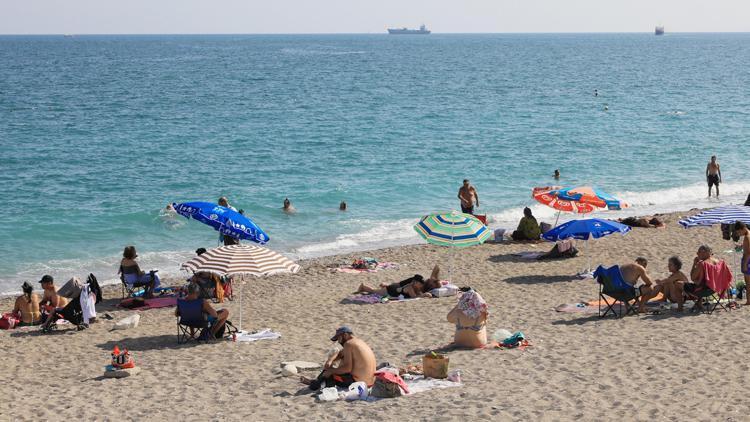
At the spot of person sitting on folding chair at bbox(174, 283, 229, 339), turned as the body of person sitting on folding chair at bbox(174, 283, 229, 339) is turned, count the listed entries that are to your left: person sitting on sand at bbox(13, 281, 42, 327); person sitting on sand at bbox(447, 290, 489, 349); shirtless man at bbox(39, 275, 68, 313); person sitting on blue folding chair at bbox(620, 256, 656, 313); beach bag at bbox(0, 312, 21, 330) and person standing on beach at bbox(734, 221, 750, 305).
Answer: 3

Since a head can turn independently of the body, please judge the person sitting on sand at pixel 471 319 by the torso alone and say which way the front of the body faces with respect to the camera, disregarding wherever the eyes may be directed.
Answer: away from the camera

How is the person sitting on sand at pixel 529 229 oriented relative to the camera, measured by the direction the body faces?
away from the camera

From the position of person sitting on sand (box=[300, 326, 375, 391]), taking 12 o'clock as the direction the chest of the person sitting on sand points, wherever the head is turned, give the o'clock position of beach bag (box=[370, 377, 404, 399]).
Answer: The beach bag is roughly at 7 o'clock from the person sitting on sand.

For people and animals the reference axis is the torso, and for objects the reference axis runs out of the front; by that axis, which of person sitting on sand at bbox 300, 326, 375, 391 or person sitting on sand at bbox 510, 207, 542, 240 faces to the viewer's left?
person sitting on sand at bbox 300, 326, 375, 391

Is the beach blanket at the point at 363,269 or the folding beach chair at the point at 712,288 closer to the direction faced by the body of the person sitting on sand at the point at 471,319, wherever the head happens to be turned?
the beach blanket

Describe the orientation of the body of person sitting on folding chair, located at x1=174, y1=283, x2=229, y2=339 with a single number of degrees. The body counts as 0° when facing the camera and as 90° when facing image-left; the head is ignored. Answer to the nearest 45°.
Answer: approximately 225°

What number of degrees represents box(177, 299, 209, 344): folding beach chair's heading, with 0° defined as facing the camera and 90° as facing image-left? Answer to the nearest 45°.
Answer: approximately 225°

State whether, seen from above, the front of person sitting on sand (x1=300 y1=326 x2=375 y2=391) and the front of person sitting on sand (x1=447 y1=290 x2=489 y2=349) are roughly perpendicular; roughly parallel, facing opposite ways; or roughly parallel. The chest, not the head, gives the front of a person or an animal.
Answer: roughly perpendicular
